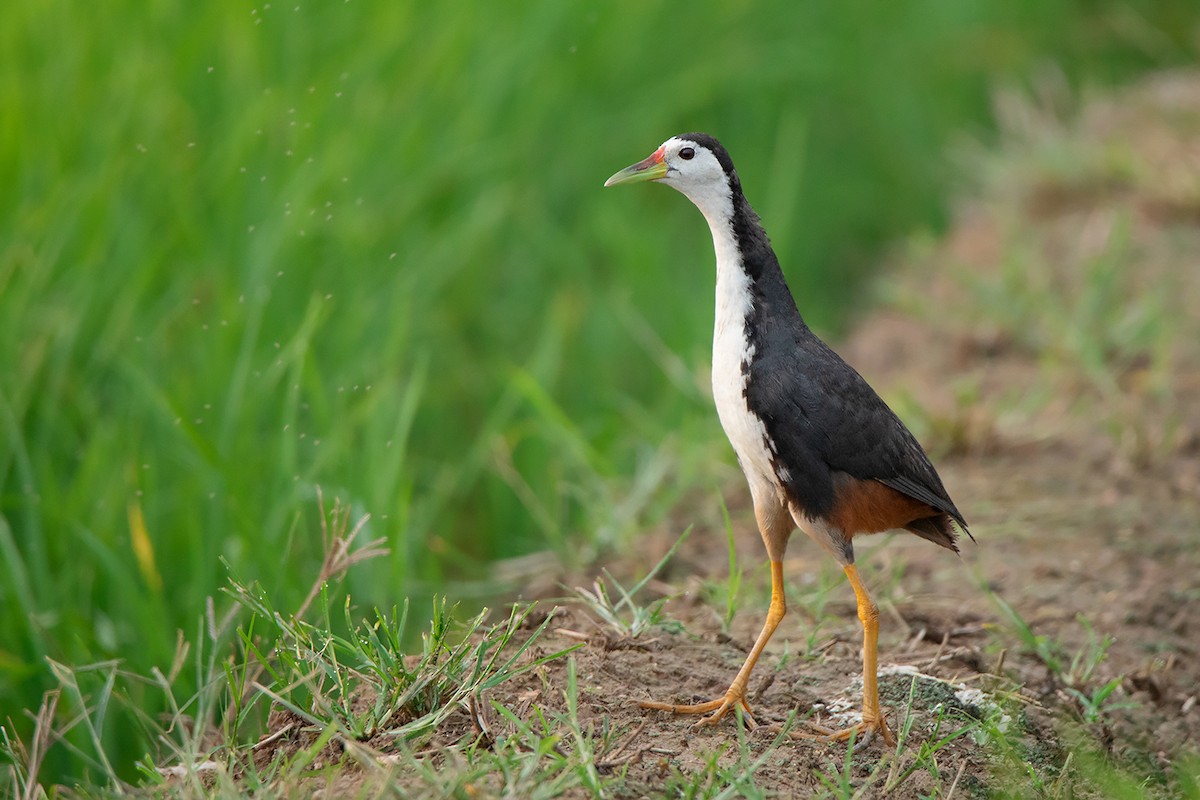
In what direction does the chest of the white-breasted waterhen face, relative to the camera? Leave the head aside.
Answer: to the viewer's left

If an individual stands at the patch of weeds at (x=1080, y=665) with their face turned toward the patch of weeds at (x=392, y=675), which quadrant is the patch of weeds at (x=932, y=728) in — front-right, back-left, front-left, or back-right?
front-left

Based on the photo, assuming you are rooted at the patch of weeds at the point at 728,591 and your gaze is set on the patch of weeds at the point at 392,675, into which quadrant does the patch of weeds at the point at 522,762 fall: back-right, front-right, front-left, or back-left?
front-left

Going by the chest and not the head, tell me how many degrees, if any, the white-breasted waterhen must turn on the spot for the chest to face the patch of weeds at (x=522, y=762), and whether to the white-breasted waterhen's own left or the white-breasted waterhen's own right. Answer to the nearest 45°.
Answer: approximately 45° to the white-breasted waterhen's own left

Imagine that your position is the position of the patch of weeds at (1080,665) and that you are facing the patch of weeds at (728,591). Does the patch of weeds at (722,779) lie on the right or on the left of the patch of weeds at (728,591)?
left

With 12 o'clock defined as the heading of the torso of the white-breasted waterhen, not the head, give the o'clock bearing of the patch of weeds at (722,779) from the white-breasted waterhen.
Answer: The patch of weeds is roughly at 9 o'clock from the white-breasted waterhen.

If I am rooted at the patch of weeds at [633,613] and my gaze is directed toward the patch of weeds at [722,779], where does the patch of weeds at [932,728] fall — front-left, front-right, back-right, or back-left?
front-left

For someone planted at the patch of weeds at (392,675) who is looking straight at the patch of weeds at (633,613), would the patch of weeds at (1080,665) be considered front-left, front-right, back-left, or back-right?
front-right

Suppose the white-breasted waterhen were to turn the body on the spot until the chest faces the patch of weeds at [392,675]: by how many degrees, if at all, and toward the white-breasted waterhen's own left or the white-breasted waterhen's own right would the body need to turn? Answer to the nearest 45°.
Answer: approximately 45° to the white-breasted waterhen's own left
